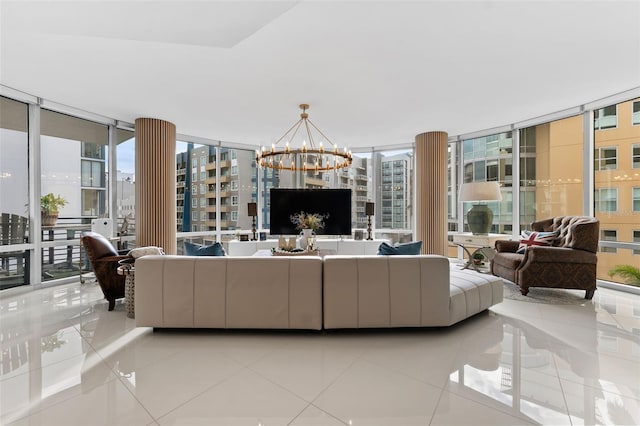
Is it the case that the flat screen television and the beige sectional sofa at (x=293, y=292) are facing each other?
yes

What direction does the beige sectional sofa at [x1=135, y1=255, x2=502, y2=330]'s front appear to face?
away from the camera

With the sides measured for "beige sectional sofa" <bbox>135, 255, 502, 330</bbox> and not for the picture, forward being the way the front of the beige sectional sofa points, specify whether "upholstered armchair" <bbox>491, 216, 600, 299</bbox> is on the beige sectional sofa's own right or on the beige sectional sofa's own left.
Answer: on the beige sectional sofa's own right

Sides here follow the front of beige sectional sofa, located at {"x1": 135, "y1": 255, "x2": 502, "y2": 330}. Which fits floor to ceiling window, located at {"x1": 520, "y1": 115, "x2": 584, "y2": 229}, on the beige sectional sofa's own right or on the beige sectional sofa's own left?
on the beige sectional sofa's own right

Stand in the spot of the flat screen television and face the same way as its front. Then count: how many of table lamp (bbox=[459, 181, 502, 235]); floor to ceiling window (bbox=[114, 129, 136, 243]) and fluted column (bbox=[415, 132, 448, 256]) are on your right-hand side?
1

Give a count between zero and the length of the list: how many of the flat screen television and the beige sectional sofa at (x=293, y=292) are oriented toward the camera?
1

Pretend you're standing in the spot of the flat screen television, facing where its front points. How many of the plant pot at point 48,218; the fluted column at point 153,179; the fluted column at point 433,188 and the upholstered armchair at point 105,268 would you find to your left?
1

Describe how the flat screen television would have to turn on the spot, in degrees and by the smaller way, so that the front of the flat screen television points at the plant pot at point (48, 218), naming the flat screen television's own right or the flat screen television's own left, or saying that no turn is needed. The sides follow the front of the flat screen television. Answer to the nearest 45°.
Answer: approximately 45° to the flat screen television's own right

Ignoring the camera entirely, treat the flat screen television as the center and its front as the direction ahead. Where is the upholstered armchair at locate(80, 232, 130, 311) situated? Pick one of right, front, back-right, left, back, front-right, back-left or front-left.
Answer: front-right

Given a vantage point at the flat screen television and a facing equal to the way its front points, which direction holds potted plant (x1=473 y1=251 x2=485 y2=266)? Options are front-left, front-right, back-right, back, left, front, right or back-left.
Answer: front-left

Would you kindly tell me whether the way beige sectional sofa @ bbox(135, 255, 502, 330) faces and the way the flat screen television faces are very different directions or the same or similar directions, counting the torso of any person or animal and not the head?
very different directions

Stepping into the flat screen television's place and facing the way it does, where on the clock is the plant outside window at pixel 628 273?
The plant outside window is roughly at 10 o'clock from the flat screen television.

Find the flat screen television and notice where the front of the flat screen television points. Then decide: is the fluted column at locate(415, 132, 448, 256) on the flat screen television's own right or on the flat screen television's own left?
on the flat screen television's own left

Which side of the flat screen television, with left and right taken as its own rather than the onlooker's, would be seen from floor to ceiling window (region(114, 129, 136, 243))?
right

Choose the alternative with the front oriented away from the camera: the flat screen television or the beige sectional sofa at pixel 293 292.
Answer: the beige sectional sofa
